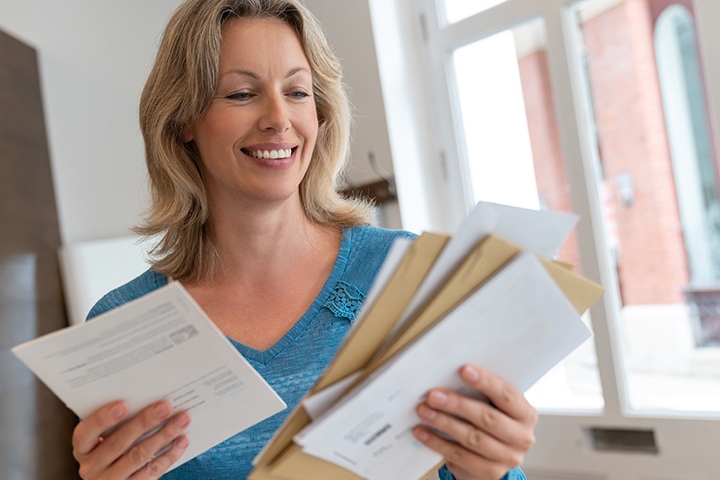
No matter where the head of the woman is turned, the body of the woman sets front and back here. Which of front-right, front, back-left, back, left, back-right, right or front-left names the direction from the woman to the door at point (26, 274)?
back-right

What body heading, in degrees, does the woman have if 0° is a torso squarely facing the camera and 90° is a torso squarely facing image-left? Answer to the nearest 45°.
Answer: approximately 0°
